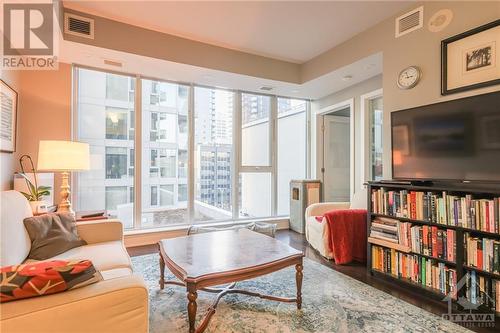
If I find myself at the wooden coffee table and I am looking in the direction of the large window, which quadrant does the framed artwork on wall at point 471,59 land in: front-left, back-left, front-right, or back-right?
back-right

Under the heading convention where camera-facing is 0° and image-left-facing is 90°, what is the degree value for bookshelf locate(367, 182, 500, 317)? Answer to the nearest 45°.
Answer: approximately 45°

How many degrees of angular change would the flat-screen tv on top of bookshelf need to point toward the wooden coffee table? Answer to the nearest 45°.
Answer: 0° — it already faces it
